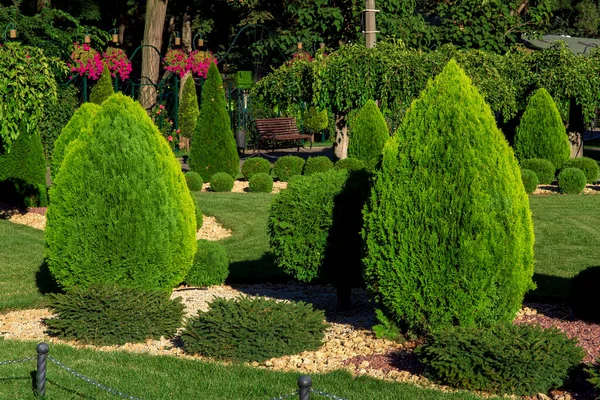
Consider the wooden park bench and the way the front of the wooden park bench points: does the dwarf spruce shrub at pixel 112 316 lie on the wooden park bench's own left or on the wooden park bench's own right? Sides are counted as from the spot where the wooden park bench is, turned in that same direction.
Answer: on the wooden park bench's own right

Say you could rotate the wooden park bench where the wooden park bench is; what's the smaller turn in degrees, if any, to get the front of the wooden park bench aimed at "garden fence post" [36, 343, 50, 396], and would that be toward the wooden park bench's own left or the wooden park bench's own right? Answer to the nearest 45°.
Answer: approximately 45° to the wooden park bench's own right

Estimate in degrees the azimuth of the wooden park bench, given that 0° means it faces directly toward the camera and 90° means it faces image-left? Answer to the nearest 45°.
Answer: approximately 315°

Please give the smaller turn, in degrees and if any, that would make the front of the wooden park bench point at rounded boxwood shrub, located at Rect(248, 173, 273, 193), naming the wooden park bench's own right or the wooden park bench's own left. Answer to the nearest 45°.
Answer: approximately 45° to the wooden park bench's own right

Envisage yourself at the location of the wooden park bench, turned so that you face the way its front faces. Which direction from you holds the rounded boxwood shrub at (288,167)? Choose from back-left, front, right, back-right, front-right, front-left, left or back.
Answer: front-right

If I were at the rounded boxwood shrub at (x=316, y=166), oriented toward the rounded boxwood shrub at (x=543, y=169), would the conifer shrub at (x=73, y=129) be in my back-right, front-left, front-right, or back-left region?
back-right

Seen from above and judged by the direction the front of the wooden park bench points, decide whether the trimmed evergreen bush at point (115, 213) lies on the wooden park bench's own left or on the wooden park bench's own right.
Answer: on the wooden park bench's own right

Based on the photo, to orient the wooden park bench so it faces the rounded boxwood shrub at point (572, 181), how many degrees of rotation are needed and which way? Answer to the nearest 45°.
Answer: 0° — it already faces it

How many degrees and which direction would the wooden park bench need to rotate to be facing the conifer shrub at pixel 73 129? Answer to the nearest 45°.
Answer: approximately 45° to its right

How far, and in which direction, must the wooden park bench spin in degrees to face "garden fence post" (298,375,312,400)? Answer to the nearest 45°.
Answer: approximately 45° to its right
